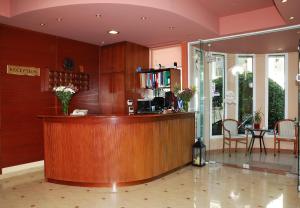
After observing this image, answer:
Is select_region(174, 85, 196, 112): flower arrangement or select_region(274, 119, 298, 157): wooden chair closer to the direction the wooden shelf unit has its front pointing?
the flower arrangement

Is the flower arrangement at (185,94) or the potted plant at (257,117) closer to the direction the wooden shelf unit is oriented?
the flower arrangement

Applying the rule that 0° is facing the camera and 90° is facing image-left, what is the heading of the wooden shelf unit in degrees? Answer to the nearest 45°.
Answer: approximately 45°

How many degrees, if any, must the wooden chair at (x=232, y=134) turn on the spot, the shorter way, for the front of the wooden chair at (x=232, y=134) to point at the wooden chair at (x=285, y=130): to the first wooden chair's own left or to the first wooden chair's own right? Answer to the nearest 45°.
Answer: approximately 45° to the first wooden chair's own left
